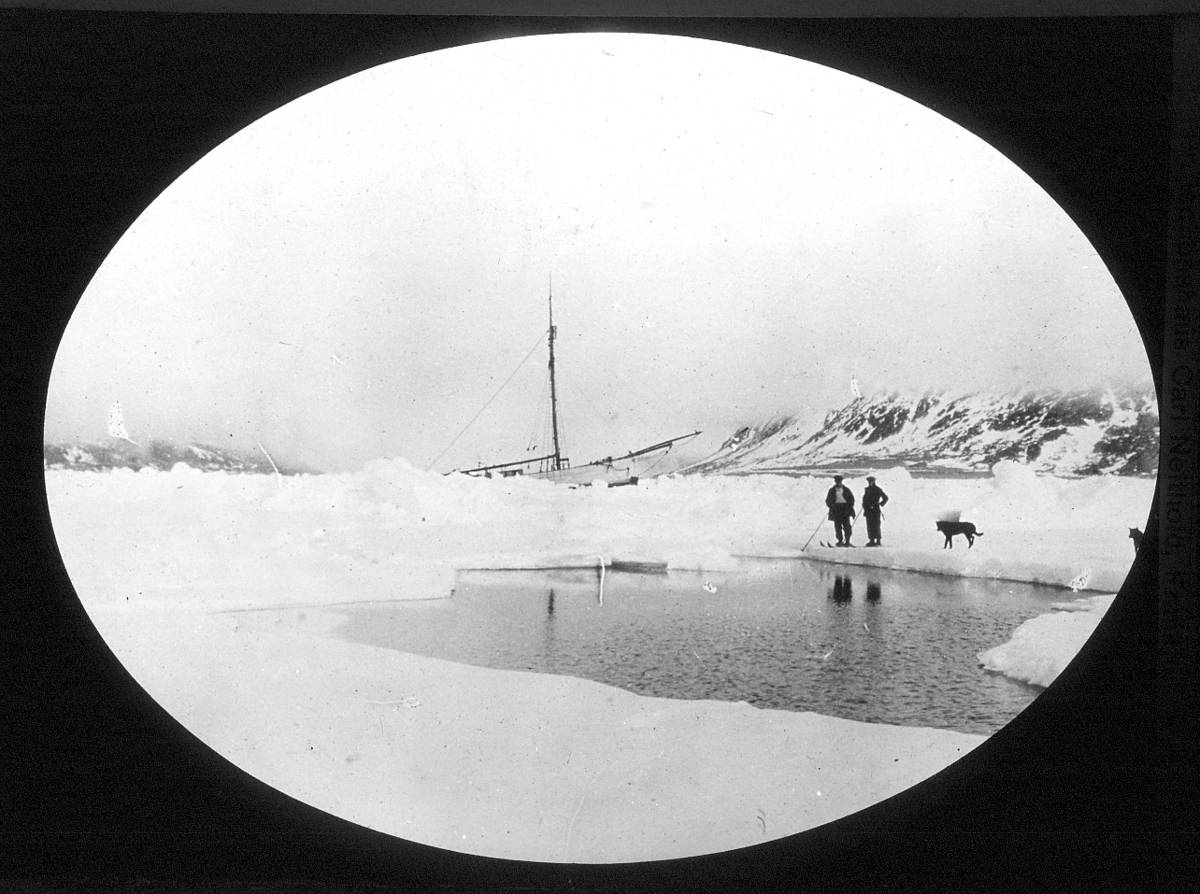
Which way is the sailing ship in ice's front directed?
to the viewer's right

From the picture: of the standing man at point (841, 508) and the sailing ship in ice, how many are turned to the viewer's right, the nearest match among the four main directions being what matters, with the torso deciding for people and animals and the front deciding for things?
1

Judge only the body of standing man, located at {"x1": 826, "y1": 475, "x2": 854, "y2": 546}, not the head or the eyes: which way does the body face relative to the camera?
toward the camera

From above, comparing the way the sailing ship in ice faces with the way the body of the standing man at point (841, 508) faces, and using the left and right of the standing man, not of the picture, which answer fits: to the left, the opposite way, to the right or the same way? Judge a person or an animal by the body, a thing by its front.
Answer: to the left
